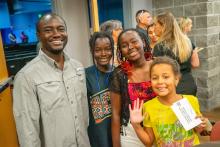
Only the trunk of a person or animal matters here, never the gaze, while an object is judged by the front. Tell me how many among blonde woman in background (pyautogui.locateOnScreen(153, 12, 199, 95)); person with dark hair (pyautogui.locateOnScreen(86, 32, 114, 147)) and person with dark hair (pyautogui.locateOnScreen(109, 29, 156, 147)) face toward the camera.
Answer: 2

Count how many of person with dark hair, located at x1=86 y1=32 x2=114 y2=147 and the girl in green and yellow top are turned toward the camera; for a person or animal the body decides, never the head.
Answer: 2

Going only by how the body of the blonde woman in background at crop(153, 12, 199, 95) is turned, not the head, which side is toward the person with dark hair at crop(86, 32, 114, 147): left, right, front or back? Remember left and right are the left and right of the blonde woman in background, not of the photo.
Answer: left

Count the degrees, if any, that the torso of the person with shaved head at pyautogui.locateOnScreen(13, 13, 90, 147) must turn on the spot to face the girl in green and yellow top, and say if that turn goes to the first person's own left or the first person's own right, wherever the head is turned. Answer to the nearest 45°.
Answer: approximately 45° to the first person's own left

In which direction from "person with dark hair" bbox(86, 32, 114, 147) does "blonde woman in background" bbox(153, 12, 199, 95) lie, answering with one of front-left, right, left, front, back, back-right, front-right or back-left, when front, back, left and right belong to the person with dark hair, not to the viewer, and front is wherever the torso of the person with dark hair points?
back-left

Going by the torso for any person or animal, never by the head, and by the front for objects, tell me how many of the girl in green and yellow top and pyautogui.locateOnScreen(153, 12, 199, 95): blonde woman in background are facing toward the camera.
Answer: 1

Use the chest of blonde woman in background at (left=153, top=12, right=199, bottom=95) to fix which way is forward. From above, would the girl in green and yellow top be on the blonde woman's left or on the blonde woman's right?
on the blonde woman's left

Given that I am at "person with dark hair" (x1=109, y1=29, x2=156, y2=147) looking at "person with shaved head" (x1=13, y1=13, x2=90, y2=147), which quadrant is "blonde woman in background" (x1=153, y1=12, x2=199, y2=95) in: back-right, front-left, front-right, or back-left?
back-right
